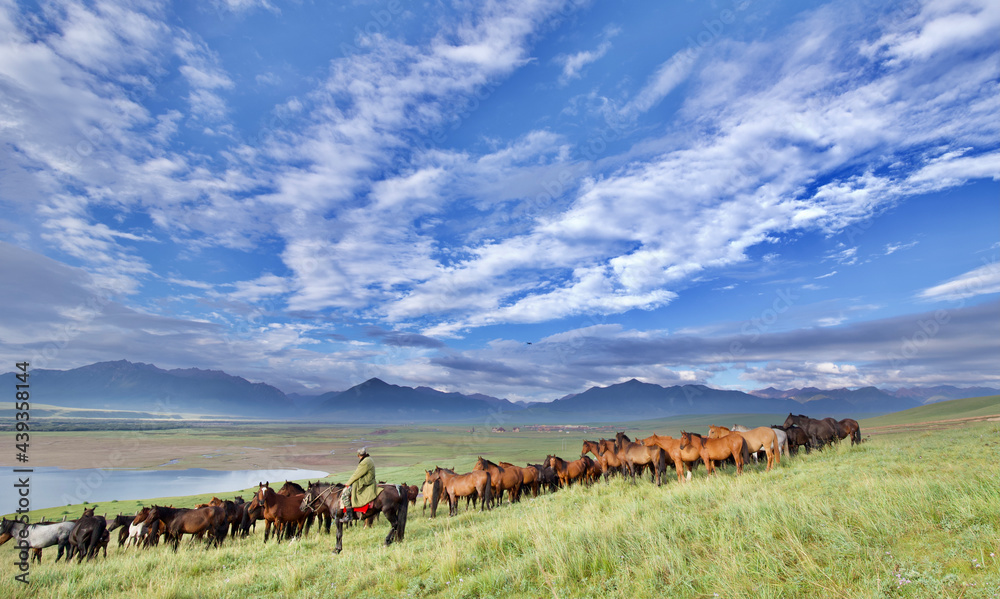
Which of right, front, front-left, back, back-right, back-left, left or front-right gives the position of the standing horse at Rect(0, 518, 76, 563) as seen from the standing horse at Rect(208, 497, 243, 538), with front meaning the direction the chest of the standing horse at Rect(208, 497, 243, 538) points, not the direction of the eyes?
front

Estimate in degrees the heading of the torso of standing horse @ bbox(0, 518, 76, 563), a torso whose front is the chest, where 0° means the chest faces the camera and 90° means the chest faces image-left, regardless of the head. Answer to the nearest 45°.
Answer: approximately 90°

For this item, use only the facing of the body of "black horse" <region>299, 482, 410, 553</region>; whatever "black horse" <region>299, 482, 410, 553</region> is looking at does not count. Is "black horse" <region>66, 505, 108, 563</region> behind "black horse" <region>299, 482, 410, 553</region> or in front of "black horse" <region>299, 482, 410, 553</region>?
in front

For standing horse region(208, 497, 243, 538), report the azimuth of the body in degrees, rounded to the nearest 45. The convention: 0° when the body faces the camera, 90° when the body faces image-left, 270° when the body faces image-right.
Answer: approximately 90°

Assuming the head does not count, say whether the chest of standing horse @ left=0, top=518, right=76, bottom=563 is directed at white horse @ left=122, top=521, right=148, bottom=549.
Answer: no

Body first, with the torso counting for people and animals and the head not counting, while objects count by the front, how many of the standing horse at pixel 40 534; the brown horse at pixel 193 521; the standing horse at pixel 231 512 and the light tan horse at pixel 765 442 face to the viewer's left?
4

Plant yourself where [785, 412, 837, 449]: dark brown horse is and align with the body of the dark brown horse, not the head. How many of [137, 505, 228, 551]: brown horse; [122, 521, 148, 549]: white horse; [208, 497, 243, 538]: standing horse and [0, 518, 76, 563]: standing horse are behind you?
0

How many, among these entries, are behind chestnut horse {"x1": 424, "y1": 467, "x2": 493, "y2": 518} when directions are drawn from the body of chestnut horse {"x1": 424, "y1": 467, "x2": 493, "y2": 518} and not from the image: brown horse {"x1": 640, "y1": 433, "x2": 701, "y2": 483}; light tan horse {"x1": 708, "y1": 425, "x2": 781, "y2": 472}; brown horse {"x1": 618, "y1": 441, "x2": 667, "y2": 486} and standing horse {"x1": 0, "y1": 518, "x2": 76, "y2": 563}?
3

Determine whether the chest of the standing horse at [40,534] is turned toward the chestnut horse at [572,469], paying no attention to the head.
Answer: no

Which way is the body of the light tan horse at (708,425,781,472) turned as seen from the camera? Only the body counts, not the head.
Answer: to the viewer's left

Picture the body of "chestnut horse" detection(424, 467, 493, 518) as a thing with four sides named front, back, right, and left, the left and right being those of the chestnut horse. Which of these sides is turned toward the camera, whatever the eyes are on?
left

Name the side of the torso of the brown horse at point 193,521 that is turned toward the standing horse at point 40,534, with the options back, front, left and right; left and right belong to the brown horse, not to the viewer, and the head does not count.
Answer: front

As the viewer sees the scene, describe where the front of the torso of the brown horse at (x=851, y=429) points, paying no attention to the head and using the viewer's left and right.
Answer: facing to the left of the viewer

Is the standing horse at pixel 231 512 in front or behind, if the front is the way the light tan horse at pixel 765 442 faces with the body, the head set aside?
in front

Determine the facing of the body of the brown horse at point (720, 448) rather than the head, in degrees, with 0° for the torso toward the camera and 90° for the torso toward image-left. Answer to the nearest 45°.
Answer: approximately 90°

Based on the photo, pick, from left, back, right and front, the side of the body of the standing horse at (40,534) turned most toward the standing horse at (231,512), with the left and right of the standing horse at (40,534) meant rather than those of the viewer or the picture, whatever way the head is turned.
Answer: back
